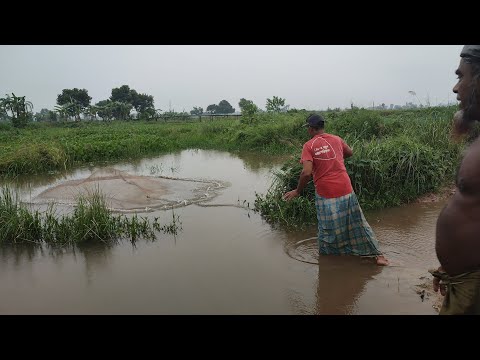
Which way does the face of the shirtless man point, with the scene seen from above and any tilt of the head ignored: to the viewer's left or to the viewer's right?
to the viewer's left

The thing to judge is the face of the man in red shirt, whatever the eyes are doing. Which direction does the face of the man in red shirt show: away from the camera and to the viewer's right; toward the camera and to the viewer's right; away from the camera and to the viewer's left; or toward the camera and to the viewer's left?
away from the camera and to the viewer's left

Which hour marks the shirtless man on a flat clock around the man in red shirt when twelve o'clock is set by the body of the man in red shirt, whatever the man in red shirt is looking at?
The shirtless man is roughly at 7 o'clock from the man in red shirt.

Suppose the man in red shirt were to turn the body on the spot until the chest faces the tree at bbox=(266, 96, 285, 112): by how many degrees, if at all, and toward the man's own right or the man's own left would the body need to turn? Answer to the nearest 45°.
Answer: approximately 45° to the man's own right

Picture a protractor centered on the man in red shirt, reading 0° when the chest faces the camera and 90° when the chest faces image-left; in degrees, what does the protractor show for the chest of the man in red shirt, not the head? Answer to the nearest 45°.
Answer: approximately 135°

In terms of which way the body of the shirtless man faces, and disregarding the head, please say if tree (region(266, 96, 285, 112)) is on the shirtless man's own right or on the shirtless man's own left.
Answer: on the shirtless man's own right

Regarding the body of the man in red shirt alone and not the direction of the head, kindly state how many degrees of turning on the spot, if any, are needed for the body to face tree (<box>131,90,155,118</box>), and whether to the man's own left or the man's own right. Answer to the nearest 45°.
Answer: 0° — they already face it

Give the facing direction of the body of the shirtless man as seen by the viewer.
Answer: to the viewer's left
